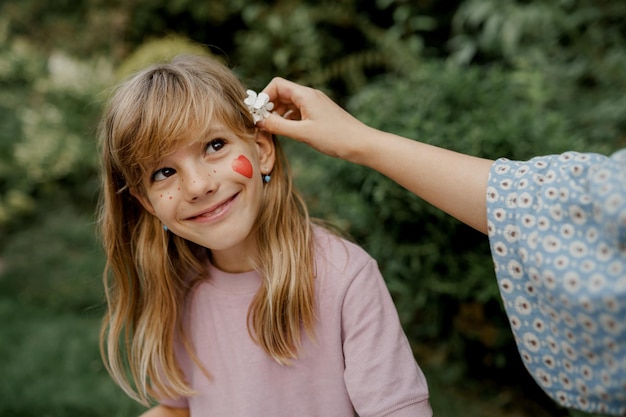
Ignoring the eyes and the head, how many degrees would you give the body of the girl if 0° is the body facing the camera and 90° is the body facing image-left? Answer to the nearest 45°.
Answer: approximately 45°
